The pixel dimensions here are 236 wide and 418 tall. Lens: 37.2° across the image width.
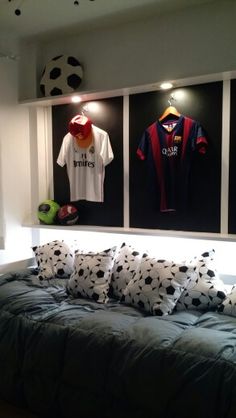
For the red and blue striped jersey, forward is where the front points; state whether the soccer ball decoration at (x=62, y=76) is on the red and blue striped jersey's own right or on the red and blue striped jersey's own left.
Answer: on the red and blue striped jersey's own right

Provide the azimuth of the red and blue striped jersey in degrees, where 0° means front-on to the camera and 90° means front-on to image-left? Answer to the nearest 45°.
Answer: approximately 0°

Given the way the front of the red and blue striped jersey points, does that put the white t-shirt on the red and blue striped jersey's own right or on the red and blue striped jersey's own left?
on the red and blue striped jersey's own right

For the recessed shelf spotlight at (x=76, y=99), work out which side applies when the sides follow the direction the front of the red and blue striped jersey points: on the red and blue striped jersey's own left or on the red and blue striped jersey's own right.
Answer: on the red and blue striped jersey's own right

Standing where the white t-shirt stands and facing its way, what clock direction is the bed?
The bed is roughly at 12 o'clock from the white t-shirt.

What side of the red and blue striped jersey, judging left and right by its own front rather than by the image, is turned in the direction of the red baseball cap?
right

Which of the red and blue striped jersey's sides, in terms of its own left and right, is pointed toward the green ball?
right

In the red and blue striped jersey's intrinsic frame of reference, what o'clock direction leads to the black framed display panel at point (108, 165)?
The black framed display panel is roughly at 4 o'clock from the red and blue striped jersey.
